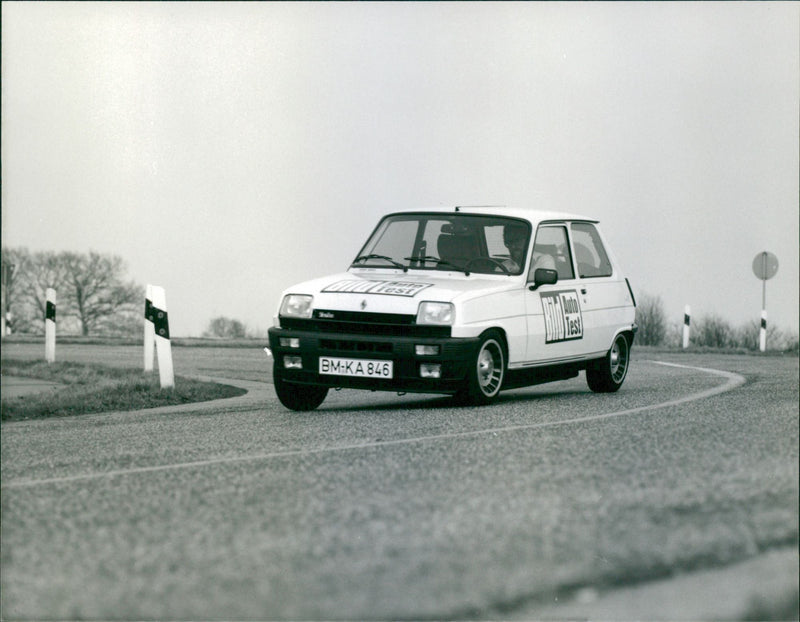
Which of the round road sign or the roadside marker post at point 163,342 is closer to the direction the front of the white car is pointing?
the roadside marker post

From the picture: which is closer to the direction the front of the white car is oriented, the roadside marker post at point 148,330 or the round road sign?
the roadside marker post

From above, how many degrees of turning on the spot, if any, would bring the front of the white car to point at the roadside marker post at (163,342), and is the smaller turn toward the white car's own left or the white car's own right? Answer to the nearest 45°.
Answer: approximately 90° to the white car's own right

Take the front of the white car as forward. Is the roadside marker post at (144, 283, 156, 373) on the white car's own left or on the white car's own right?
on the white car's own right

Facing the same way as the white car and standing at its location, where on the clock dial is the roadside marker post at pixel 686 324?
The roadside marker post is roughly at 5 o'clock from the white car.

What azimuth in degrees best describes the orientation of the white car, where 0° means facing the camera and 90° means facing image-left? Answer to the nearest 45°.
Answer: approximately 45°

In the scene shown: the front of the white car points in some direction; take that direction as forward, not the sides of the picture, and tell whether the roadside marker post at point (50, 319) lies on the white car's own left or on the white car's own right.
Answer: on the white car's own right
